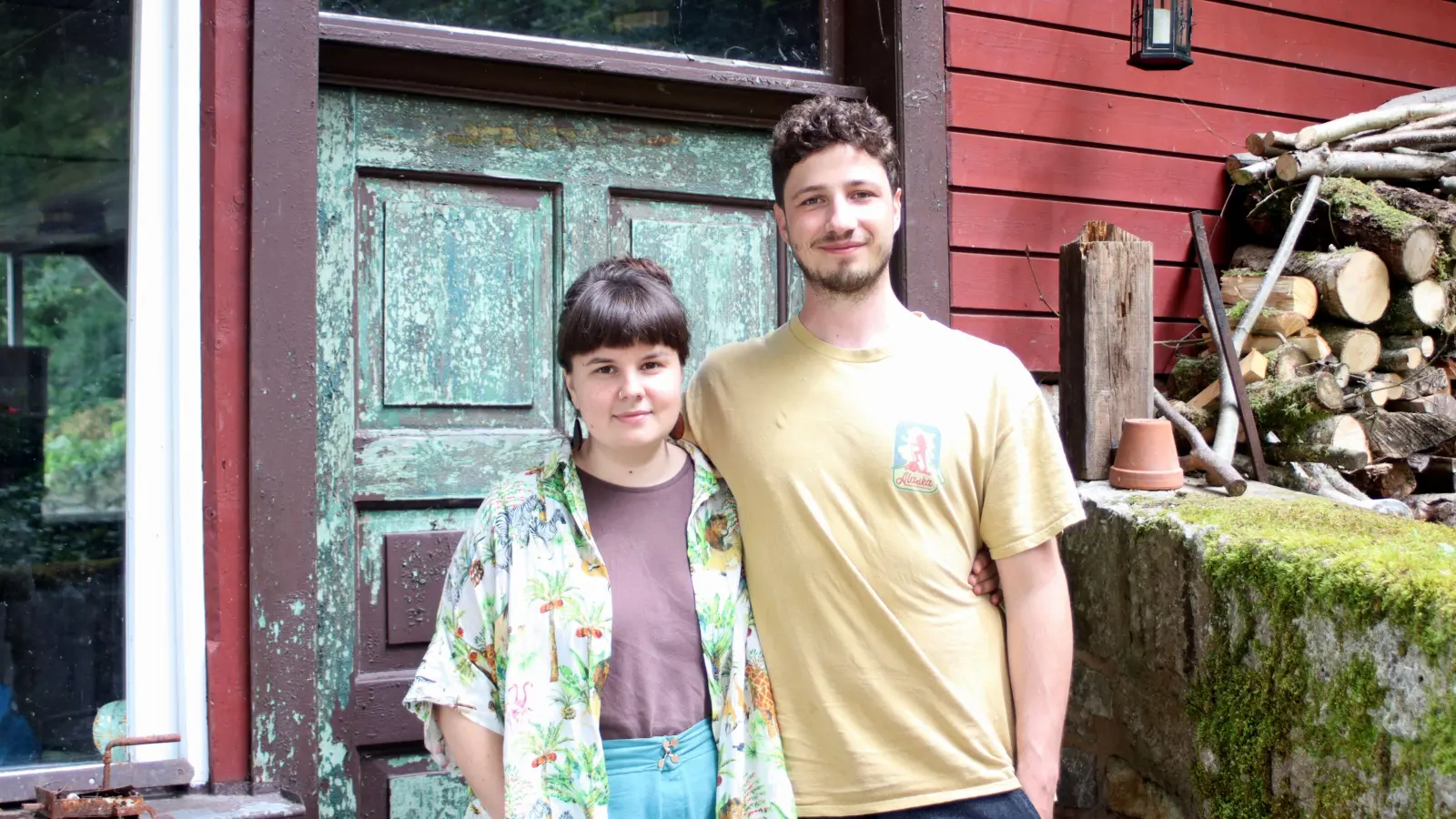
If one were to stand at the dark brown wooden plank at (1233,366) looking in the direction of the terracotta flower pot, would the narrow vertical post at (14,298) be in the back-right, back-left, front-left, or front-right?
front-right

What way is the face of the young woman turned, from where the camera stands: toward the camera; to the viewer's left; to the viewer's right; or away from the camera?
toward the camera

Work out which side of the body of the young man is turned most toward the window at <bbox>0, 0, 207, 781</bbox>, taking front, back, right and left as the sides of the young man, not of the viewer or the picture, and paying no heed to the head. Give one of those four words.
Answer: right

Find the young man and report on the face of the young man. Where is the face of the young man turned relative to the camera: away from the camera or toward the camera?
toward the camera

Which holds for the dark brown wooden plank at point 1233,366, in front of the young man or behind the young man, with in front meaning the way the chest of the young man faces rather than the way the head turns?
behind

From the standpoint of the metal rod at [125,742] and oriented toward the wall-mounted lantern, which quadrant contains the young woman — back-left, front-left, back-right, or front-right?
front-right

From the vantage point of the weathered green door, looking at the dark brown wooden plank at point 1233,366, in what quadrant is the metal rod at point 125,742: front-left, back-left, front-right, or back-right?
back-right

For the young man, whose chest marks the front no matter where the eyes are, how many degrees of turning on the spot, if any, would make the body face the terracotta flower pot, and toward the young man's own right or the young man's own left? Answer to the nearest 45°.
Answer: approximately 135° to the young man's own left

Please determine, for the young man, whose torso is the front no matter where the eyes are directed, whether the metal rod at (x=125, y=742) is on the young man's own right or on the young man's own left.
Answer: on the young man's own right

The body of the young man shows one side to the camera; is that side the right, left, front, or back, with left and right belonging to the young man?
front
